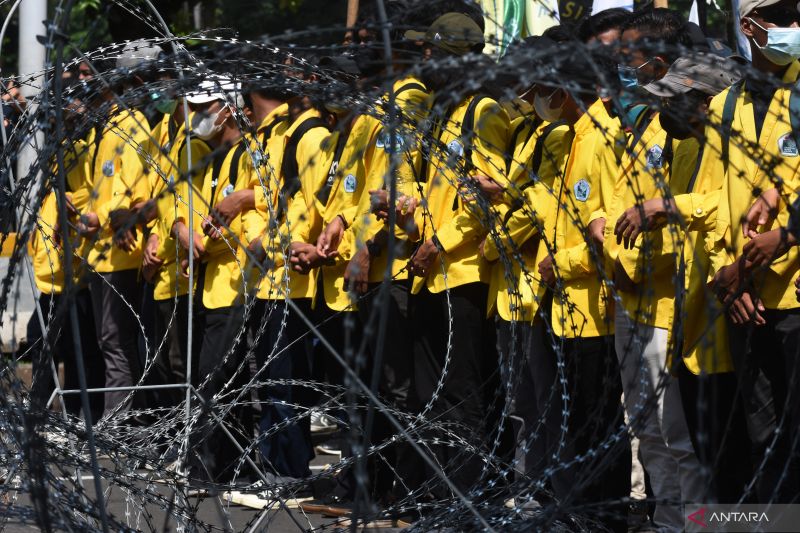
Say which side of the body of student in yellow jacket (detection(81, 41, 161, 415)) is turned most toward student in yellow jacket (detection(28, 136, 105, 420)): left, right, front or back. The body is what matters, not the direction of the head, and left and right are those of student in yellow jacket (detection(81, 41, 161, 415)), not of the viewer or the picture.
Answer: right

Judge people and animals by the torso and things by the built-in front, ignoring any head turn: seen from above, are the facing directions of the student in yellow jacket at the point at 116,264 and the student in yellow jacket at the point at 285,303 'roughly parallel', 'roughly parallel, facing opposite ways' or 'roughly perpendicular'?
roughly parallel

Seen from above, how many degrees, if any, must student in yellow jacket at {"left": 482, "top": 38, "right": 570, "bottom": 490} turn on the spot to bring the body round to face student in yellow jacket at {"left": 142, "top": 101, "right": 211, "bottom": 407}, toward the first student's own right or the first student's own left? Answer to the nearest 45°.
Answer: approximately 90° to the first student's own right

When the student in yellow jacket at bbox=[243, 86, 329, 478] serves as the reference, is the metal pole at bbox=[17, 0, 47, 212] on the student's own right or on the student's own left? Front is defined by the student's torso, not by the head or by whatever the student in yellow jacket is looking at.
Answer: on the student's own right

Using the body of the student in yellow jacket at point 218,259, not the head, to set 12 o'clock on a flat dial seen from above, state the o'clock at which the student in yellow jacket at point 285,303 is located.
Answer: the student in yellow jacket at point 285,303 is roughly at 9 o'clock from the student in yellow jacket at point 218,259.

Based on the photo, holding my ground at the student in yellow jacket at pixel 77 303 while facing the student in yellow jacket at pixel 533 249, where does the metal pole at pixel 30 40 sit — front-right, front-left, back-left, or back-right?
back-left

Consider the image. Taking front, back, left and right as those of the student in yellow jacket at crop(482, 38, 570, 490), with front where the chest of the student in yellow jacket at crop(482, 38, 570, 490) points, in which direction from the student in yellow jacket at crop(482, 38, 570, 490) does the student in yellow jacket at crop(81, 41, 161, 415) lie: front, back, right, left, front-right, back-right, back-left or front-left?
right

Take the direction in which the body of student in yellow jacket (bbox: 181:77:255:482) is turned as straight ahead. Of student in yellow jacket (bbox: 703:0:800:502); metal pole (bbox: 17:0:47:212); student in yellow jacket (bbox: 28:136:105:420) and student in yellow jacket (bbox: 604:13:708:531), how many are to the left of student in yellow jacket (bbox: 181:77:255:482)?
2

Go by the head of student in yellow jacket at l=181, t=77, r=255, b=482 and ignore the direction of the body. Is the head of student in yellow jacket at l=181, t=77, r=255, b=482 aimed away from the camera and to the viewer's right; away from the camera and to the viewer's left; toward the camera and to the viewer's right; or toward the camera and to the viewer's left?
toward the camera and to the viewer's left

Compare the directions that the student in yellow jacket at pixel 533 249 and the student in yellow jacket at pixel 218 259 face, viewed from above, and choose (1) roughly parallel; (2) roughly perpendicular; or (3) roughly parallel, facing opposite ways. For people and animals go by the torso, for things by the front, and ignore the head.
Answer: roughly parallel

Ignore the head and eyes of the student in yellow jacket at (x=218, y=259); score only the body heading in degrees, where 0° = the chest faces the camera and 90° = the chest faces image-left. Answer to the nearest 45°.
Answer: approximately 45°

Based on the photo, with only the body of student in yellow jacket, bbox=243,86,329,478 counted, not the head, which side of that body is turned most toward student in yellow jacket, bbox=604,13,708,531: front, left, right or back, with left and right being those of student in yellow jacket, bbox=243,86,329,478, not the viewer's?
left

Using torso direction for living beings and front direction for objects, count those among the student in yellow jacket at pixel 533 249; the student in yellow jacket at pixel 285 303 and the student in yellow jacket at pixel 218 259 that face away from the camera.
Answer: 0

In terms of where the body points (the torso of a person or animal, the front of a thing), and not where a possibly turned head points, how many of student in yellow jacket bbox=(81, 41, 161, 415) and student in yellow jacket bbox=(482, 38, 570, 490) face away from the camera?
0

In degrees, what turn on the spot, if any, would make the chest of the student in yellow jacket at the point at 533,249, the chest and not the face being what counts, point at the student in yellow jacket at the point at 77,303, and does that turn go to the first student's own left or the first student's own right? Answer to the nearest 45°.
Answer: approximately 90° to the first student's own right

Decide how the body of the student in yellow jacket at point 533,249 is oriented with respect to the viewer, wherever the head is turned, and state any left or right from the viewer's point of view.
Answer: facing the viewer and to the left of the viewer

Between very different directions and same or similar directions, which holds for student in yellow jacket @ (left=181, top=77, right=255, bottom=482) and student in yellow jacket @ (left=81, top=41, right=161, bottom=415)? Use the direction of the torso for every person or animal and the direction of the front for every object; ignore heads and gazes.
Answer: same or similar directions

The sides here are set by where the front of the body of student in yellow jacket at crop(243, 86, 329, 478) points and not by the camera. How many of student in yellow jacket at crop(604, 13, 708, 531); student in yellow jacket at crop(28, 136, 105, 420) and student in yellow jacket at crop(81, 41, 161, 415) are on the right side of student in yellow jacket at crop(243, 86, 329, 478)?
2
